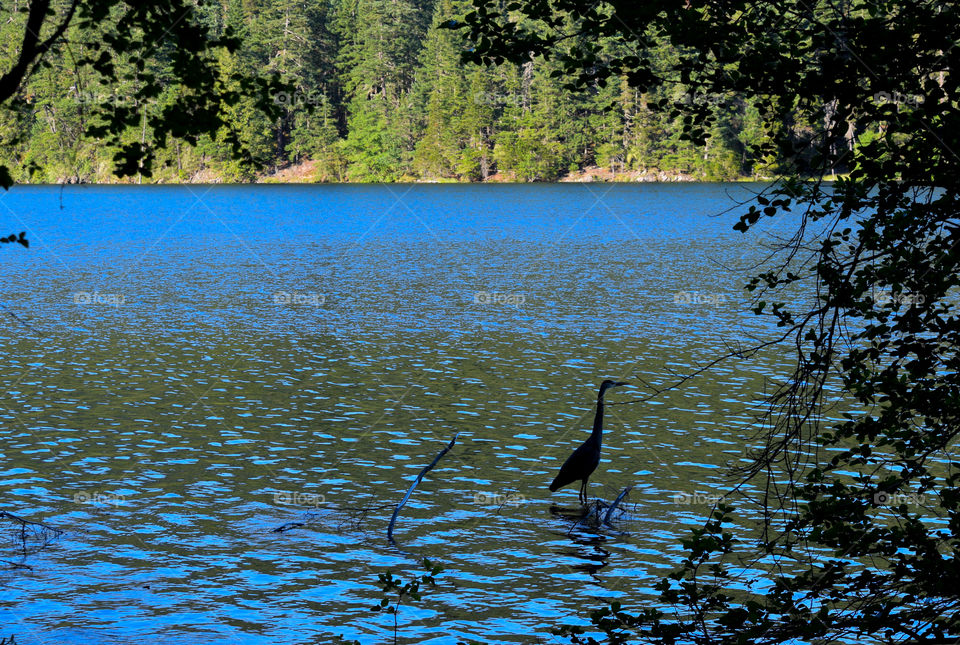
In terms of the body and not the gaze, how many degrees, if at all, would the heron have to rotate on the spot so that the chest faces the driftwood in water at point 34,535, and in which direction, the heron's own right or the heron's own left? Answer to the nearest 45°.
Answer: approximately 180°

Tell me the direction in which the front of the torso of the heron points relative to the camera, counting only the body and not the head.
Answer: to the viewer's right
